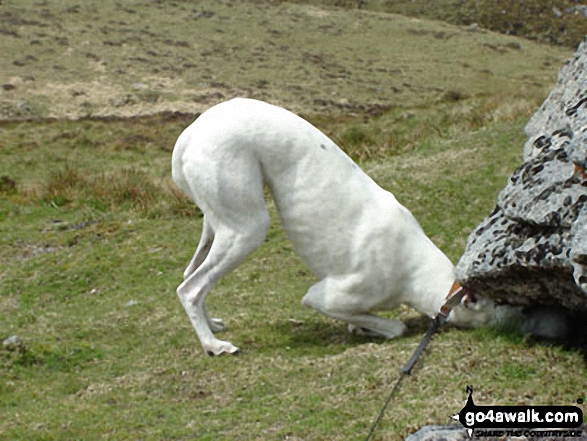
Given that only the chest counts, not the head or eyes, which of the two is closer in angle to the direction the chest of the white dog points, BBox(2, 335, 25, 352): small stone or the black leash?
the black leash

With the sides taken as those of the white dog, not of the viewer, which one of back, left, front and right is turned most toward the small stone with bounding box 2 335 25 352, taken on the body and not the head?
back

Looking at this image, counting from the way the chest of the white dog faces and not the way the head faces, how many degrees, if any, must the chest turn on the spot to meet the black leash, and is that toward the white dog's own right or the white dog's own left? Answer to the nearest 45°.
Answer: approximately 45° to the white dog's own right

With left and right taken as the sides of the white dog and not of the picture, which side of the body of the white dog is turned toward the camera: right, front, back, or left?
right

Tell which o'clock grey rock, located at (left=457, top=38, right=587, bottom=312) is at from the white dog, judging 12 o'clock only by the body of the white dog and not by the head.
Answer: The grey rock is roughly at 1 o'clock from the white dog.
